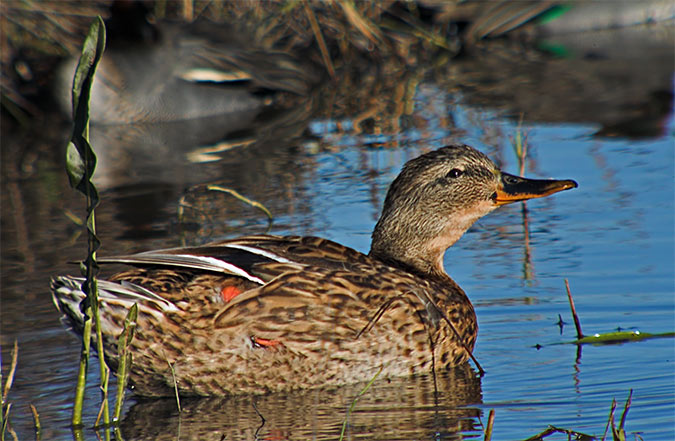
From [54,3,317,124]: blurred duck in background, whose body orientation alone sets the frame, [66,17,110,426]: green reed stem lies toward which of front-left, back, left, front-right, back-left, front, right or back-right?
left

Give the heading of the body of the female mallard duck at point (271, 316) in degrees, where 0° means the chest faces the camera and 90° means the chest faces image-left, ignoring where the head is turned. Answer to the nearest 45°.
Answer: approximately 270°

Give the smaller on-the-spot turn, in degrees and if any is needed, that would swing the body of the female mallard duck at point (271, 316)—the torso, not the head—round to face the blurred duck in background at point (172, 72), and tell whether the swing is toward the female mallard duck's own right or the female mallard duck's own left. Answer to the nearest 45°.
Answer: approximately 90° to the female mallard duck's own left

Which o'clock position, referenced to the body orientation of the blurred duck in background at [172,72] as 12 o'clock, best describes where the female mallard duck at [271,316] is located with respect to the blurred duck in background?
The female mallard duck is roughly at 9 o'clock from the blurred duck in background.

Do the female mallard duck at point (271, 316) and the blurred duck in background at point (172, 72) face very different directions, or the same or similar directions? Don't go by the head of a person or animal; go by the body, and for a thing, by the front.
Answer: very different directions

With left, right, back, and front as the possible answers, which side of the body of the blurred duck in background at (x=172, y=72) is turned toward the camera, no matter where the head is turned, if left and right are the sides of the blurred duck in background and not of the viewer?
left

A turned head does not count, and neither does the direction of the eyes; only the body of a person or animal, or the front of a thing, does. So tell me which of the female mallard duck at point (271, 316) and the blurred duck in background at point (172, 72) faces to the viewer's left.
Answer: the blurred duck in background
